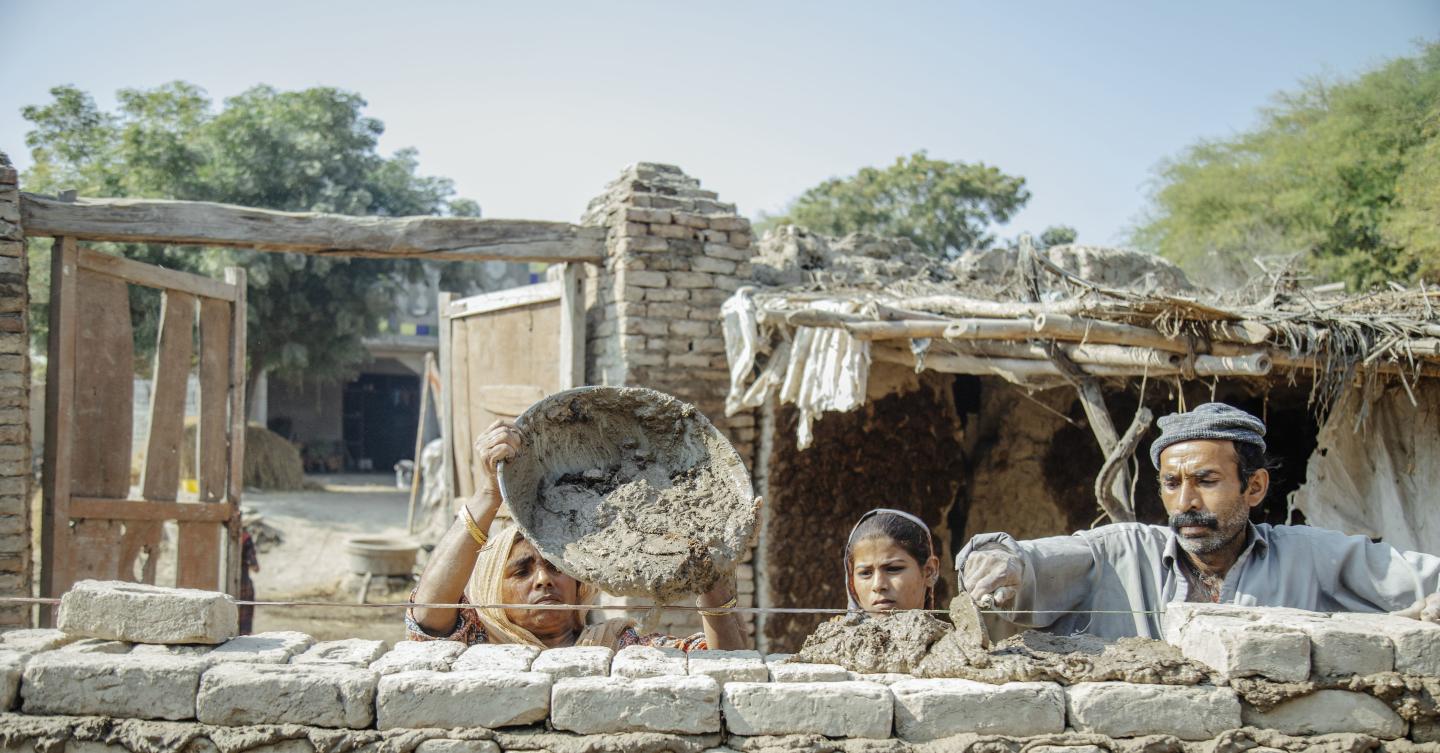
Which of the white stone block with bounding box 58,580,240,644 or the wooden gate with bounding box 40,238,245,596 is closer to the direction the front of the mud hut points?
the white stone block

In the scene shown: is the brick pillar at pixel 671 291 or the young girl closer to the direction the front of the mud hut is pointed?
the young girl

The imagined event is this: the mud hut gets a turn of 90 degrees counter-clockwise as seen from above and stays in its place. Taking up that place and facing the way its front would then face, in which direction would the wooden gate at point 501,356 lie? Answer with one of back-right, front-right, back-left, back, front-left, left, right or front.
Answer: back

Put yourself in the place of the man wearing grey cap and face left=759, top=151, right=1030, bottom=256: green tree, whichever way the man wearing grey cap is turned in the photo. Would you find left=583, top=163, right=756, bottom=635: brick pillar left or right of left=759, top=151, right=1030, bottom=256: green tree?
left

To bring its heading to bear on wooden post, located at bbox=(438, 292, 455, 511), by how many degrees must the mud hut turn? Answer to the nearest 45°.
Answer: approximately 90° to its right

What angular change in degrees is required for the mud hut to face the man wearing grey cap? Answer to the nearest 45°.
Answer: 0° — it already faces them

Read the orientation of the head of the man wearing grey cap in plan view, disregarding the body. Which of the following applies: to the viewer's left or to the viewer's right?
to the viewer's left

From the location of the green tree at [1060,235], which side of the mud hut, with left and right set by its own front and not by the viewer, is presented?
back

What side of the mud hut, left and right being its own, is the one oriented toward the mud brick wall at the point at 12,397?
right

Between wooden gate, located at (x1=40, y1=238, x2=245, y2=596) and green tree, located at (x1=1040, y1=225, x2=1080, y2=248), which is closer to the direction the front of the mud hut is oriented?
the wooden gate

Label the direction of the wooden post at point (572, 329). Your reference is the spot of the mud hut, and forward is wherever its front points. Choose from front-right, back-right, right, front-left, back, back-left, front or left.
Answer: right

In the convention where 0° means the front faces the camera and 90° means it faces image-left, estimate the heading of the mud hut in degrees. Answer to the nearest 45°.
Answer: approximately 0°

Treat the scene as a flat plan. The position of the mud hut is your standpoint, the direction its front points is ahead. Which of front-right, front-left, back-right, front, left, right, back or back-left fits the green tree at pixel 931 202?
back

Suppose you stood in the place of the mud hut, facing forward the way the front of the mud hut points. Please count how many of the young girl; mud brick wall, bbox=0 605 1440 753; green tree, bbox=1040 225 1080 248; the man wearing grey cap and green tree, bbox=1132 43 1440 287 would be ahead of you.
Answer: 3

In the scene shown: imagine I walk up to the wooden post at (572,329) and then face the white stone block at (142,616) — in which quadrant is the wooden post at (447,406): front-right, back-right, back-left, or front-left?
back-right

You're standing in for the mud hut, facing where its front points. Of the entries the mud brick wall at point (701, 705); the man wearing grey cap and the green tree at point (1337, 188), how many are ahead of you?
2

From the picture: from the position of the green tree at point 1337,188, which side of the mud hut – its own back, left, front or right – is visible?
back
